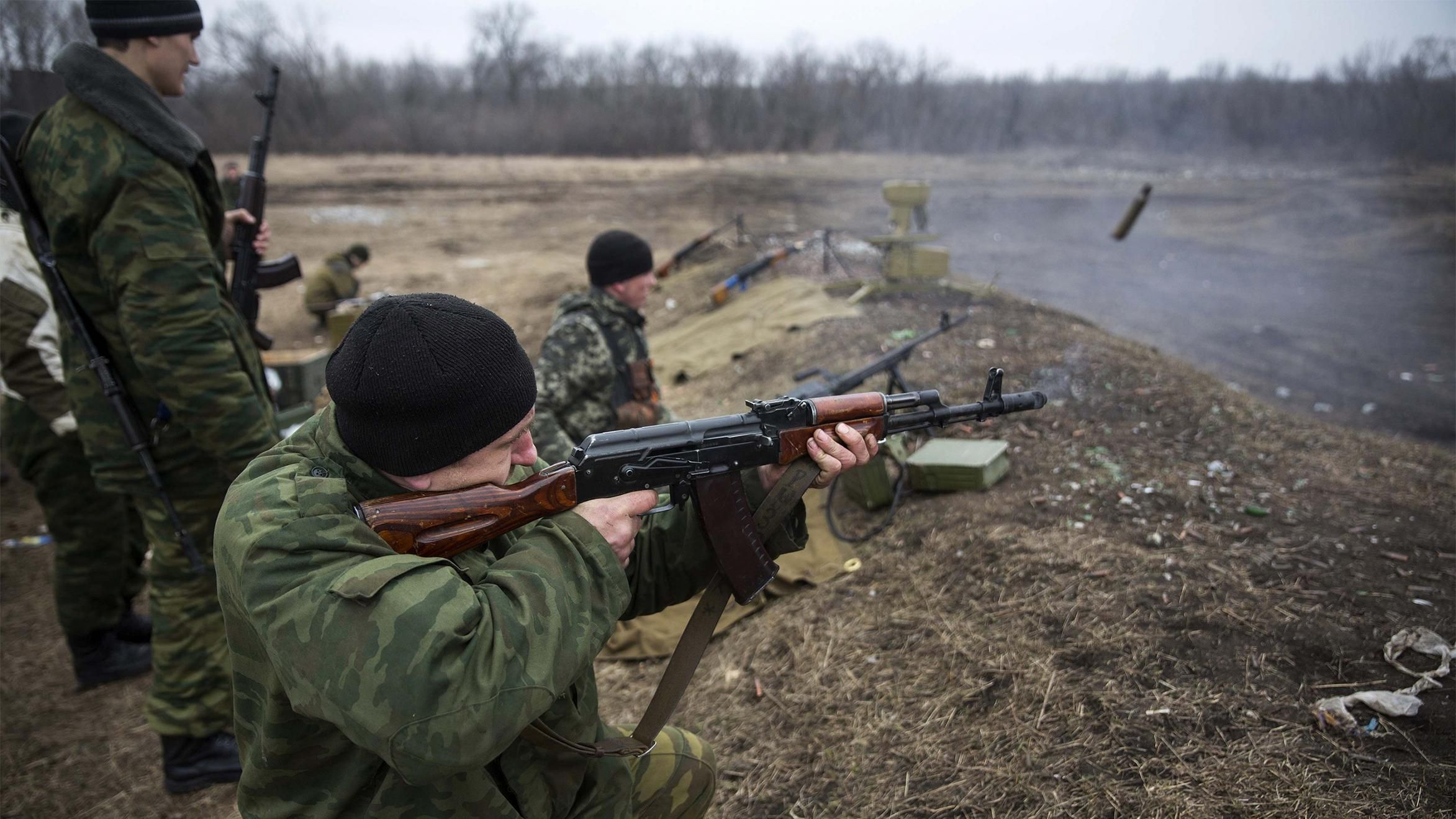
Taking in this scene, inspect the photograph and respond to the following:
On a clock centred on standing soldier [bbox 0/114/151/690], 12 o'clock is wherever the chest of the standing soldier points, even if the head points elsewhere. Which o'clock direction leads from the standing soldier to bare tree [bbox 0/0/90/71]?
The bare tree is roughly at 9 o'clock from the standing soldier.

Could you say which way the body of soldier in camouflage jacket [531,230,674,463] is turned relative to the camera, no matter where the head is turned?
to the viewer's right

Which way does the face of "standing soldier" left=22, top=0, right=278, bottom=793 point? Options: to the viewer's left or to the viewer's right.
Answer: to the viewer's right

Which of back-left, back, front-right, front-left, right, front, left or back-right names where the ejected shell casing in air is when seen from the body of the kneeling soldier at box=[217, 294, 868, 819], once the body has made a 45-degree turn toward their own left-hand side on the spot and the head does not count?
front

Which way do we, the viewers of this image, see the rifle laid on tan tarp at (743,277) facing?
facing away from the viewer and to the right of the viewer

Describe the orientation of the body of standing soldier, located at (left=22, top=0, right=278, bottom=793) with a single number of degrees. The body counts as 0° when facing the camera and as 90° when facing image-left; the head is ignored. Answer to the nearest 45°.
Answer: approximately 270°

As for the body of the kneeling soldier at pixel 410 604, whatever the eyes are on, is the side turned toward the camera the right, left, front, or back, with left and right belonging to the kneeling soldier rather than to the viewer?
right

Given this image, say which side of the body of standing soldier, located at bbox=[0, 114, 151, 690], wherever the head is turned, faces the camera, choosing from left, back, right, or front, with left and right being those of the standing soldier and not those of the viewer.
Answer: right

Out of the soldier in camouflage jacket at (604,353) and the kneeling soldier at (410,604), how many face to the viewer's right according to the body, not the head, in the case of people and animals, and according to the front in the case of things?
2

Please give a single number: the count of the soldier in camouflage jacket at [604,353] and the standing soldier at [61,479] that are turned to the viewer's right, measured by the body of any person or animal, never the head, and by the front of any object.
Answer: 2

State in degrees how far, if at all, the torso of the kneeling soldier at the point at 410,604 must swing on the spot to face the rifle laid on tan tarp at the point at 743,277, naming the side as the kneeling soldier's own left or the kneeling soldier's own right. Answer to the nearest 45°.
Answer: approximately 90° to the kneeling soldier's own left
